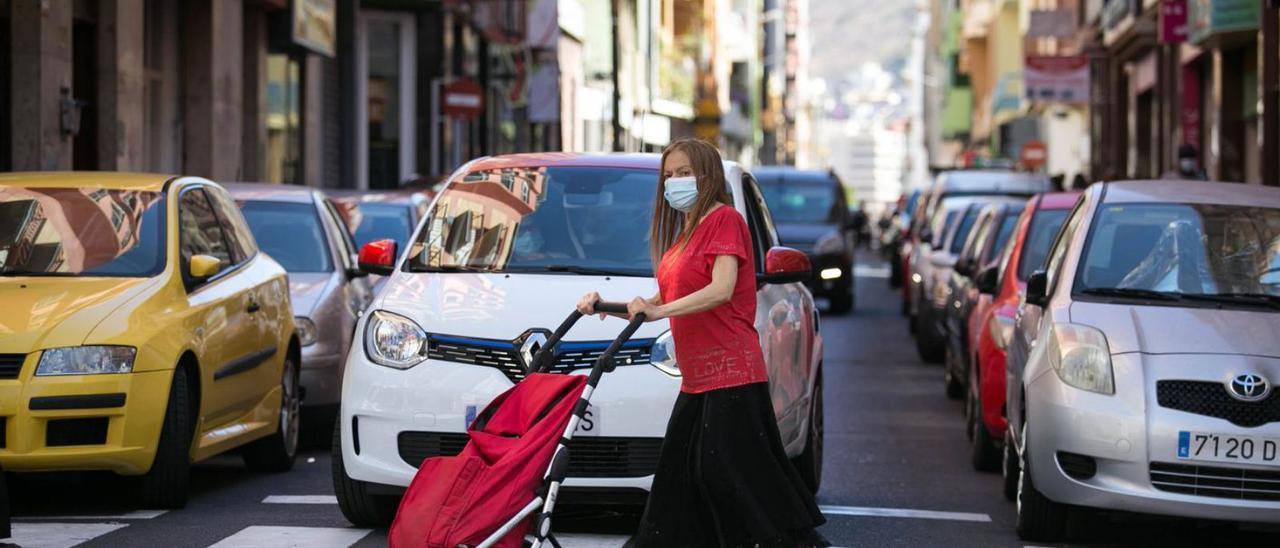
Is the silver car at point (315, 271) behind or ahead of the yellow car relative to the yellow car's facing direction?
behind

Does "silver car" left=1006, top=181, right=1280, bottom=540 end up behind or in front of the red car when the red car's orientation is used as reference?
in front

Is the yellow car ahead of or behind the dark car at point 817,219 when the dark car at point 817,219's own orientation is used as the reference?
ahead

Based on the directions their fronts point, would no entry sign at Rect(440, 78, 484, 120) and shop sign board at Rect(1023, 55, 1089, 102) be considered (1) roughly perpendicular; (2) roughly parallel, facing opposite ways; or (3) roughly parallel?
roughly parallel

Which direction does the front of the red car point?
toward the camera

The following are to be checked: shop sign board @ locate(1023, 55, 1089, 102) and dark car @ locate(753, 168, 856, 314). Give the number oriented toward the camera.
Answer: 2

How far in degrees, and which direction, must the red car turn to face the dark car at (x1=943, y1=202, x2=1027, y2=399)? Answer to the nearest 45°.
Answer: approximately 180°

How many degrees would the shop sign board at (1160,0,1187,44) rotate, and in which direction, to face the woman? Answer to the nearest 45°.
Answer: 0° — it already faces them

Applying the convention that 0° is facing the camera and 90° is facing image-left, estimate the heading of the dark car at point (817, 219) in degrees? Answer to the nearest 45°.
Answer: approximately 0°

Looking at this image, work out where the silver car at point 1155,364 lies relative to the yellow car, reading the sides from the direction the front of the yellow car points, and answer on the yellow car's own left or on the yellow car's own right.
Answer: on the yellow car's own left

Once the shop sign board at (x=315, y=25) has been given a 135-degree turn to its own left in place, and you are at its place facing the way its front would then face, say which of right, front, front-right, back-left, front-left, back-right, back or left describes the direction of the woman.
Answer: back

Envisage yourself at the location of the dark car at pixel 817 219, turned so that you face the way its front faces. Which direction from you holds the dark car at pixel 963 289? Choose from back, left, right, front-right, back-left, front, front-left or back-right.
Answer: front

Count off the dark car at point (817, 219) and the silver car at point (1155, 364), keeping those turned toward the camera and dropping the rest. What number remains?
2

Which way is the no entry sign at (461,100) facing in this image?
toward the camera

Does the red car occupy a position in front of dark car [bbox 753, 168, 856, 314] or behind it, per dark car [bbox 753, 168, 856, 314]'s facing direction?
in front
